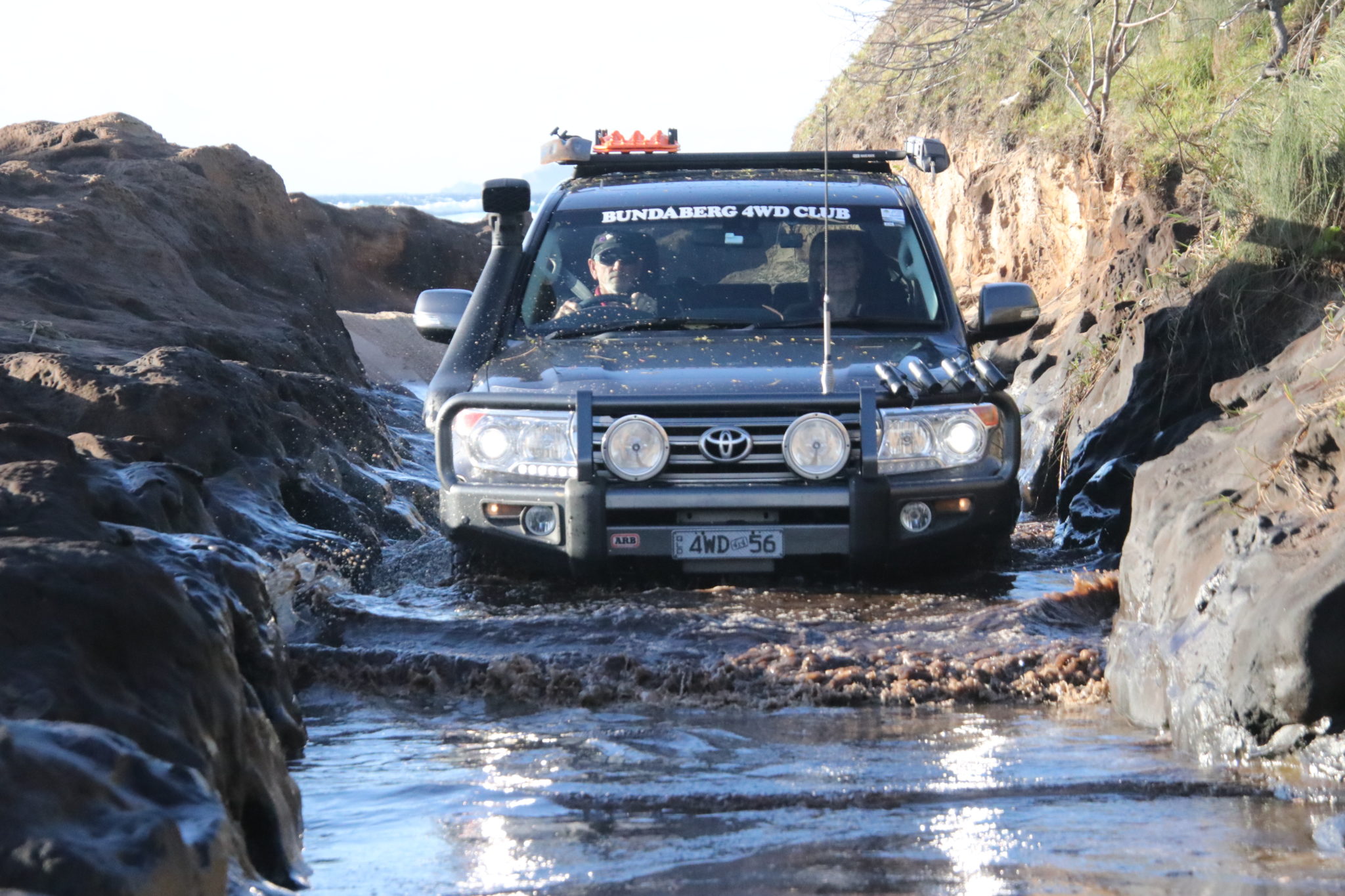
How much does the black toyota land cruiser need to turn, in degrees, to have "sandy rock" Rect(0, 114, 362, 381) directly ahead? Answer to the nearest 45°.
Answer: approximately 135° to its right

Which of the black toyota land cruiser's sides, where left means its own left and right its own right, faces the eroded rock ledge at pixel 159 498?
right

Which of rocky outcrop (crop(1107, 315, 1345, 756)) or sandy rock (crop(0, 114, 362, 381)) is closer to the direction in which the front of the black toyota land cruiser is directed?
the rocky outcrop

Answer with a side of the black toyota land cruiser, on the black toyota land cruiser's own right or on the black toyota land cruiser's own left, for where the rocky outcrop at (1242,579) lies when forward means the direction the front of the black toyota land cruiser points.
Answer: on the black toyota land cruiser's own left

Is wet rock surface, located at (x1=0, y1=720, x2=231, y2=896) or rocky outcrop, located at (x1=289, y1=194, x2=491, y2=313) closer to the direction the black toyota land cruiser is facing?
the wet rock surface

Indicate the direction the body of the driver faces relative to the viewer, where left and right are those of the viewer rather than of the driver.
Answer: facing the viewer

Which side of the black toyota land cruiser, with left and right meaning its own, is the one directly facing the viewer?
front

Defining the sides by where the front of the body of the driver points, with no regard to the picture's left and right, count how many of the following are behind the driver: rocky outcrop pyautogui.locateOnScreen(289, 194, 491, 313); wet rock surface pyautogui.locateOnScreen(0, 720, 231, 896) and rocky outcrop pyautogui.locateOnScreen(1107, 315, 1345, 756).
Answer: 1

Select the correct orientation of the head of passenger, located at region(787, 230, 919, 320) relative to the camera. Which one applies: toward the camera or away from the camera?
toward the camera

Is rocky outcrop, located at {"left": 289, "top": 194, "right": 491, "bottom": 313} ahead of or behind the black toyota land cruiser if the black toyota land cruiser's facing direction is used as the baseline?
behind

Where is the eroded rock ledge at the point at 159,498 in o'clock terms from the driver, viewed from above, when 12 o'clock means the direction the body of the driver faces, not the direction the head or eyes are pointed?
The eroded rock ledge is roughly at 2 o'clock from the driver.

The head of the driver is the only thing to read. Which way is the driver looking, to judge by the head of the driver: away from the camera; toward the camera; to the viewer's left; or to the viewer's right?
toward the camera
